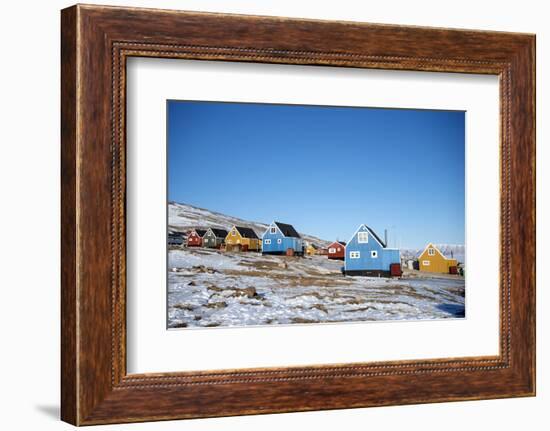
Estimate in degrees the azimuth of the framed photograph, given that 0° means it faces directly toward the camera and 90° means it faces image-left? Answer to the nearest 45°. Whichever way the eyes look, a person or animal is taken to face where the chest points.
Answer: approximately 315°
